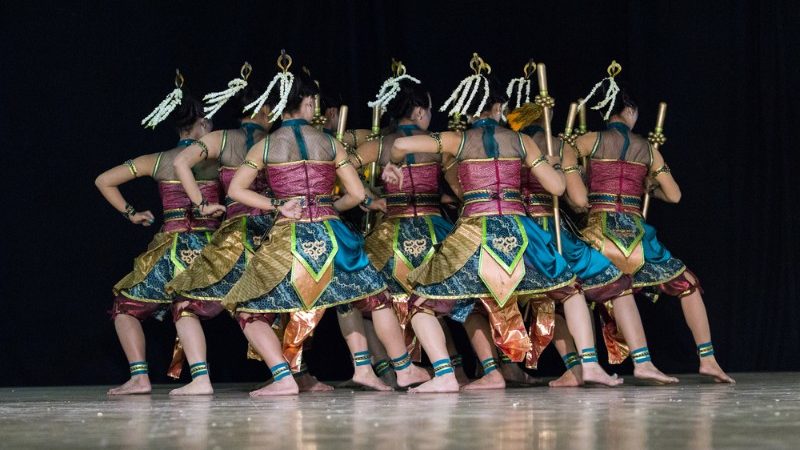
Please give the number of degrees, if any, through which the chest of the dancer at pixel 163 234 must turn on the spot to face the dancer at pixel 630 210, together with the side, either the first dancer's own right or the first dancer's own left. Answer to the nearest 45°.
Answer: approximately 45° to the first dancer's own right

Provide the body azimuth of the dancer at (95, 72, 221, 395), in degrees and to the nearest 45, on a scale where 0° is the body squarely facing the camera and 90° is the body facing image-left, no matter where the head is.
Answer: approximately 225°

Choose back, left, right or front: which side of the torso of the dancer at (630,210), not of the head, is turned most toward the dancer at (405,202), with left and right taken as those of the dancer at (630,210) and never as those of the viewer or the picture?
left

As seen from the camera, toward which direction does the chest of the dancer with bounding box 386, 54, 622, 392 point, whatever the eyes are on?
away from the camera

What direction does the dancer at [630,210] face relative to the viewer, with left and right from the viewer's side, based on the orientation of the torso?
facing away from the viewer

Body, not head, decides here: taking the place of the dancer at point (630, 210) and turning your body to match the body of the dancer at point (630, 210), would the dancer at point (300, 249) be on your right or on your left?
on your left

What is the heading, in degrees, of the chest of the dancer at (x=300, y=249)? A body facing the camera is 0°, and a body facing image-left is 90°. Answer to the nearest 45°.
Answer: approximately 180°

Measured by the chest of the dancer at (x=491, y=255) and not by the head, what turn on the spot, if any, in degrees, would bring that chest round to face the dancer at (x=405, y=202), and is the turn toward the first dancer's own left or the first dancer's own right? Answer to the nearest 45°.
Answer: approximately 45° to the first dancer's own left
